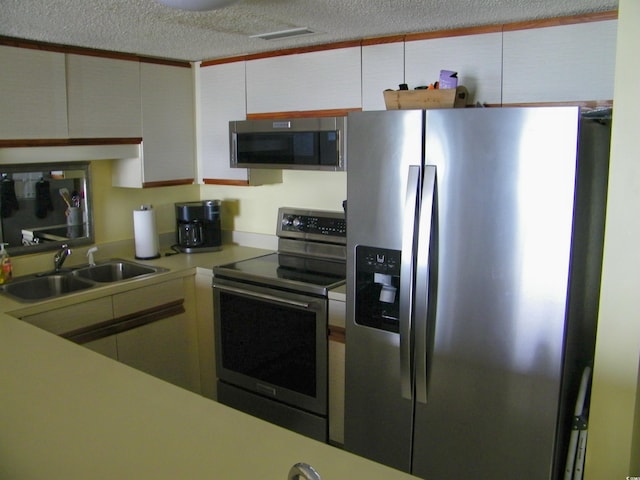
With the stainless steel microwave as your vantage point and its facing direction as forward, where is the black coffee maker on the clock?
The black coffee maker is roughly at 3 o'clock from the stainless steel microwave.

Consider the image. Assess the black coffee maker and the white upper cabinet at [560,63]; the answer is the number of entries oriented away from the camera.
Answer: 0

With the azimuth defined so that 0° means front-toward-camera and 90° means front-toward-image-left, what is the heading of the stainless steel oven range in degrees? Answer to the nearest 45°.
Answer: approximately 45°

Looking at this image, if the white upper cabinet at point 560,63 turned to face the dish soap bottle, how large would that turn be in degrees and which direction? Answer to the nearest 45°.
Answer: approximately 45° to its right

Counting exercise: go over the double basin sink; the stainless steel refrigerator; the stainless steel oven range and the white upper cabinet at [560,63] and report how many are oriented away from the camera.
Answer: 0

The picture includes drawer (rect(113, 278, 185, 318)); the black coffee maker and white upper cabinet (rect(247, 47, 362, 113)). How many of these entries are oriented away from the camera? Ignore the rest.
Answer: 0

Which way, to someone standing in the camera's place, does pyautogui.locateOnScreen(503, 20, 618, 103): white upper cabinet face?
facing the viewer and to the left of the viewer

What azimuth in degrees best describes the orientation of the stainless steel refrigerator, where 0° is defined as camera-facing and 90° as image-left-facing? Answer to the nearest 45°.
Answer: approximately 45°

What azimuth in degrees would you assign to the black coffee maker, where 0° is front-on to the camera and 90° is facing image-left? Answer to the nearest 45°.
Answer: approximately 0°

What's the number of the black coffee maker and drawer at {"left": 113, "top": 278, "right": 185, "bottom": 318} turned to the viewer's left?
0

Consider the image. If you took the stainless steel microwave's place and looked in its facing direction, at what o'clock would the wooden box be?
The wooden box is roughly at 9 o'clock from the stainless steel microwave.

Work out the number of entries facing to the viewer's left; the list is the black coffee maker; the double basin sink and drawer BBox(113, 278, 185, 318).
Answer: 0

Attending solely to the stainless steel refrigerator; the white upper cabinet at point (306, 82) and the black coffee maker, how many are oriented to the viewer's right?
0

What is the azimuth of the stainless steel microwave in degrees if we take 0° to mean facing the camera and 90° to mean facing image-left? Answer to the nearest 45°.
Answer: approximately 45°
